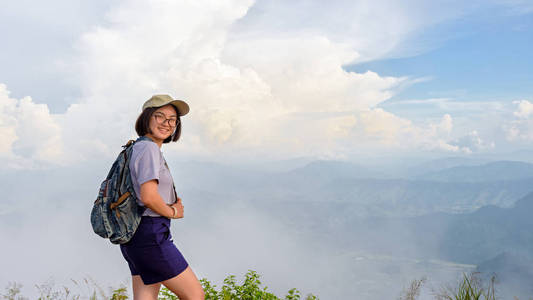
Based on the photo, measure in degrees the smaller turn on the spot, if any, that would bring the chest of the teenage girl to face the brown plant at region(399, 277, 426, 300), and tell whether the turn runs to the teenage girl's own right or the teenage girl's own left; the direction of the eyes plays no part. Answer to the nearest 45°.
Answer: approximately 45° to the teenage girl's own left

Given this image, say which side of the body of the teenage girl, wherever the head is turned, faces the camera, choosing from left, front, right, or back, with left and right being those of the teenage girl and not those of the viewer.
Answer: right

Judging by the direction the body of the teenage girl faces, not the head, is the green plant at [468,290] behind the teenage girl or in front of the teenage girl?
in front
